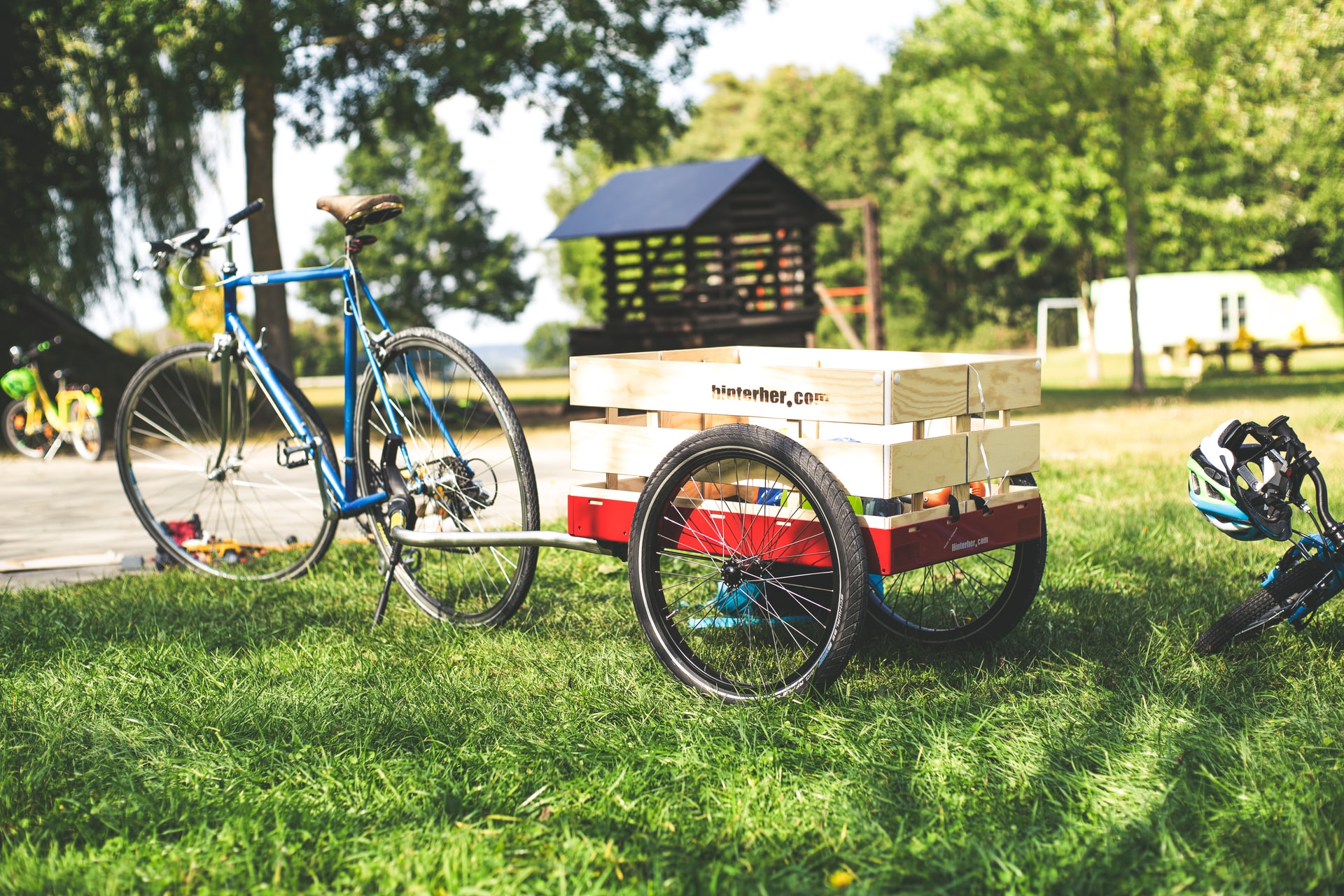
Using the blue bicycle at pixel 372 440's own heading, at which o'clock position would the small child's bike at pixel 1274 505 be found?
The small child's bike is roughly at 6 o'clock from the blue bicycle.

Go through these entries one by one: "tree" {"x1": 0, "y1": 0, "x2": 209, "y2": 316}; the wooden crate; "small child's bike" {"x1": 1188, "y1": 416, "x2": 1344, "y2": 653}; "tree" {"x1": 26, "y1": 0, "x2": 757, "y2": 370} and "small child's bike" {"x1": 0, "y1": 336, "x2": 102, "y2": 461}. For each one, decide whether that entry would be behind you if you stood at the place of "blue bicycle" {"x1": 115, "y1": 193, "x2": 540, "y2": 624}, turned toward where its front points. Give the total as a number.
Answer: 2

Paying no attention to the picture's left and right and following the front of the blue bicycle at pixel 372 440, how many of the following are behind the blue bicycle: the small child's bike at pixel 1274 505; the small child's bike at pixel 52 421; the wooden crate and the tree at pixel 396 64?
2

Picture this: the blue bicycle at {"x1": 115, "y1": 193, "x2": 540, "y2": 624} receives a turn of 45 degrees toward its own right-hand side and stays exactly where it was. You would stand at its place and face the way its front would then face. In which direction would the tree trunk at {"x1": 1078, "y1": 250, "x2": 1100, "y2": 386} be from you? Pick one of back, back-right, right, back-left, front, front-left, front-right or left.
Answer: front-right

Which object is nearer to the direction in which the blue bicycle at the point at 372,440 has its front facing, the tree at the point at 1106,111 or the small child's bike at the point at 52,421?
the small child's bike

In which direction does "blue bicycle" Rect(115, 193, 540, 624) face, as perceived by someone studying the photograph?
facing away from the viewer and to the left of the viewer

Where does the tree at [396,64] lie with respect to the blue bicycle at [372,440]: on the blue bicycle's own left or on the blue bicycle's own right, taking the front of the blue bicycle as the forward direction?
on the blue bicycle's own right

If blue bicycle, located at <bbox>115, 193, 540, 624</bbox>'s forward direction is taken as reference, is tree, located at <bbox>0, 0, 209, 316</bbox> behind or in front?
in front

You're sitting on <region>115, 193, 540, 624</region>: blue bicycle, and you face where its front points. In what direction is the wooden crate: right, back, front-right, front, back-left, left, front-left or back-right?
back
